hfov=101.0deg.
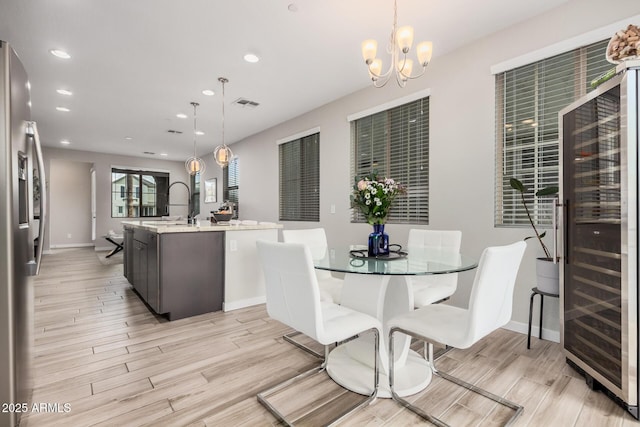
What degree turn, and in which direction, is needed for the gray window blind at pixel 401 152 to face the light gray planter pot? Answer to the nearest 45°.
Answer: approximately 90° to its left

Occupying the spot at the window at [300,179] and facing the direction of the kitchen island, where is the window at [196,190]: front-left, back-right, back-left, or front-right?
back-right

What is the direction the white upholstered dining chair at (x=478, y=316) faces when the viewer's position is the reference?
facing away from the viewer and to the left of the viewer

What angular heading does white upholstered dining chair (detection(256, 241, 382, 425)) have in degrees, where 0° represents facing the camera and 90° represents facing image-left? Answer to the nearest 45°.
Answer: approximately 225°

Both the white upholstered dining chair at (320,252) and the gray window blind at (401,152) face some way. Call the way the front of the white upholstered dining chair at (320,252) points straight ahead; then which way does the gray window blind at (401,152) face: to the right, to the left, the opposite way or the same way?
to the right

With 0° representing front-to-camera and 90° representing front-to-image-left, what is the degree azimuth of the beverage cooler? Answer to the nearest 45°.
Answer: approximately 45°

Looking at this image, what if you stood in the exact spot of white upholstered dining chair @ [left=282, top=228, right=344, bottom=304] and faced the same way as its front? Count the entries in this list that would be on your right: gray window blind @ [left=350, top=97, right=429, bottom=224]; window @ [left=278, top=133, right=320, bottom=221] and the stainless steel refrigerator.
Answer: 1

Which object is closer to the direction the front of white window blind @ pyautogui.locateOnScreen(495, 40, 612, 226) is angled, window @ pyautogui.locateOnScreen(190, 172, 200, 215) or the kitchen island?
the kitchen island

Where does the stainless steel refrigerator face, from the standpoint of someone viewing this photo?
facing to the right of the viewer

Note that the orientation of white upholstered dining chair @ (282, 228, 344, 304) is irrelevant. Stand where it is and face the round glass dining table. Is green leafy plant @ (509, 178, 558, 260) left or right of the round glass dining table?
left

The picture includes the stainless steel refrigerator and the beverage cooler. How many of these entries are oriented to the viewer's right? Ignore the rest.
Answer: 1
